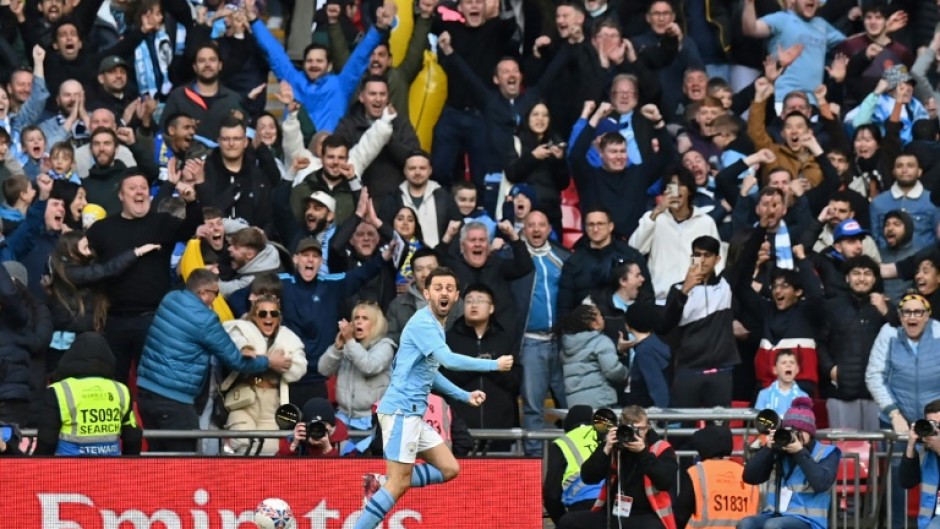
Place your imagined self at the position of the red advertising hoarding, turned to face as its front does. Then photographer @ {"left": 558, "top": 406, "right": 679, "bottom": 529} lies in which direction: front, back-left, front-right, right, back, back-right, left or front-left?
left

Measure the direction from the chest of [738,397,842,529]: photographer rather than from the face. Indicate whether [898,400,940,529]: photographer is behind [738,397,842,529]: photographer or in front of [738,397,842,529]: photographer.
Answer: behind

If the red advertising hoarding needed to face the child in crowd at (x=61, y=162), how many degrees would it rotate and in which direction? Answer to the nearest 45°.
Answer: approximately 135° to its right

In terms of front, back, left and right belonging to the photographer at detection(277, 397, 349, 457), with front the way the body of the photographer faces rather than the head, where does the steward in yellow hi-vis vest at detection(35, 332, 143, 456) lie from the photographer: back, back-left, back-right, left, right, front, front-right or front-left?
right

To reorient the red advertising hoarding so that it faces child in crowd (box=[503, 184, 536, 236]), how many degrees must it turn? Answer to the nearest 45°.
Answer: approximately 135° to its left

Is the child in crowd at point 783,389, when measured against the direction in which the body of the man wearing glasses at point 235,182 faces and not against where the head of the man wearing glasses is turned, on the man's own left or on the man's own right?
on the man's own left

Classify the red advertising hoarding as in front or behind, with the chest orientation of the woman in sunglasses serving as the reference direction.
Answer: in front

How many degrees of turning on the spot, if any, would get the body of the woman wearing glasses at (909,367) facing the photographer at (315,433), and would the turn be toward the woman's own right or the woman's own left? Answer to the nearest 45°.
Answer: approximately 45° to the woman's own right

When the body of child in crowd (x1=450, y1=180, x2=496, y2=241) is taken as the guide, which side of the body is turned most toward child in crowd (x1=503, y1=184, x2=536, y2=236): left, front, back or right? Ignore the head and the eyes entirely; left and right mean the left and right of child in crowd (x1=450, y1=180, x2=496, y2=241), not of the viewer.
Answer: left

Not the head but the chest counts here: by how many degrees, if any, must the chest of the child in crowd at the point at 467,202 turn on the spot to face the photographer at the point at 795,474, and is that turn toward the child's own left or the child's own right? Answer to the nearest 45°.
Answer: approximately 45° to the child's own left
